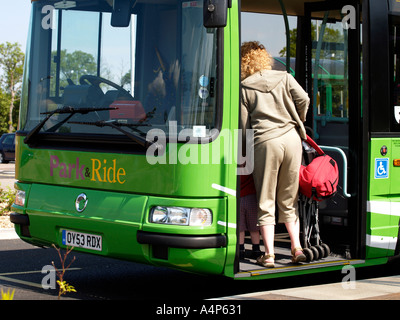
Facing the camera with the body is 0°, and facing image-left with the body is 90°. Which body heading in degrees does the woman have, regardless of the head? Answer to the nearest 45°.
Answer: approximately 180°

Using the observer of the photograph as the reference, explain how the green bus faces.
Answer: facing the viewer and to the left of the viewer
